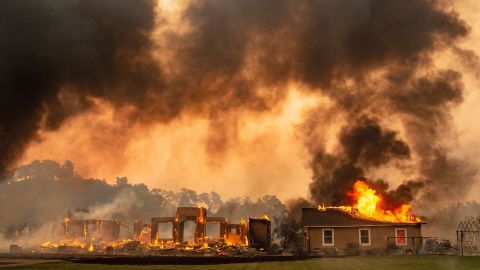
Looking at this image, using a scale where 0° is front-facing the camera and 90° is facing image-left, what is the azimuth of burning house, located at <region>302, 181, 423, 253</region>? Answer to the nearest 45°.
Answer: approximately 0°
